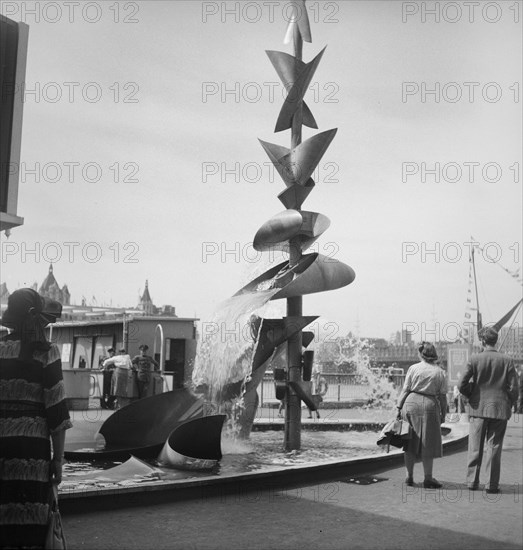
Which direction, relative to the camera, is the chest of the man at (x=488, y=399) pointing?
away from the camera

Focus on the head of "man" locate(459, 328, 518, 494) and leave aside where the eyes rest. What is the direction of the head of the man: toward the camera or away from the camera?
away from the camera

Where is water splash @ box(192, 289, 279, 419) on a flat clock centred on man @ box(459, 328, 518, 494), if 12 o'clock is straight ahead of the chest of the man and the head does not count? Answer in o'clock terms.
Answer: The water splash is roughly at 10 o'clock from the man.

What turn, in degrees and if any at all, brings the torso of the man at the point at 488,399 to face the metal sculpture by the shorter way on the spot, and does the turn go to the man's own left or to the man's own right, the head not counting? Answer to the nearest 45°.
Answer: approximately 45° to the man's own left

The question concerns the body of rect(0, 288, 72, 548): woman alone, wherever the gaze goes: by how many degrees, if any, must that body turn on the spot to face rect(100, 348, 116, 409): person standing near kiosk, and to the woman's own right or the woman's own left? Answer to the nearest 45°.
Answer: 0° — they already face them

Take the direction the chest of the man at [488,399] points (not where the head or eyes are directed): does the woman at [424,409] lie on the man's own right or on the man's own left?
on the man's own left

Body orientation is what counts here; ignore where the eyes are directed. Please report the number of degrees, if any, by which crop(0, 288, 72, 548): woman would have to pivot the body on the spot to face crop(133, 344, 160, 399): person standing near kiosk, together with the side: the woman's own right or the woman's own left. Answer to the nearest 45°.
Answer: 0° — they already face them

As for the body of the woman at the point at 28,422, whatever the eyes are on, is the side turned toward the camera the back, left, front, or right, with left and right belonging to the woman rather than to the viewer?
back

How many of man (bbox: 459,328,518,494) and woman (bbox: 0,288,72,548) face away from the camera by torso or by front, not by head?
2
